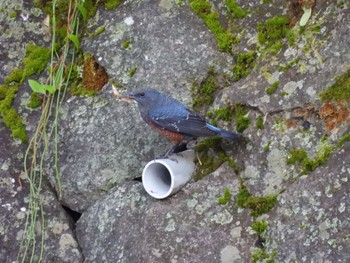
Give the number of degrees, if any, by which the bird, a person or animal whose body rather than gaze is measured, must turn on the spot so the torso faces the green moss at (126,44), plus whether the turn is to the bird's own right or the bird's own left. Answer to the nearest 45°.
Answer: approximately 45° to the bird's own right

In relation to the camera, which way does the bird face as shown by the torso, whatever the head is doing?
to the viewer's left

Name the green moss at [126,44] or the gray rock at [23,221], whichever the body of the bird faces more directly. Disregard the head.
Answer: the gray rock

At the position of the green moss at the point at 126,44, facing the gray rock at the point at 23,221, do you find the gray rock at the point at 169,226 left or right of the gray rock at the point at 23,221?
left

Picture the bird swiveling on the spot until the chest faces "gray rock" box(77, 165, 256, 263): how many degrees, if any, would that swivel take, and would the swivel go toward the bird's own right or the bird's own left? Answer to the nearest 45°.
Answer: approximately 90° to the bird's own left

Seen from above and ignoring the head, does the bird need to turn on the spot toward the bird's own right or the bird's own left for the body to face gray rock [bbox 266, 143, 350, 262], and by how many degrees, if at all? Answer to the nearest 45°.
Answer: approximately 135° to the bird's own left
